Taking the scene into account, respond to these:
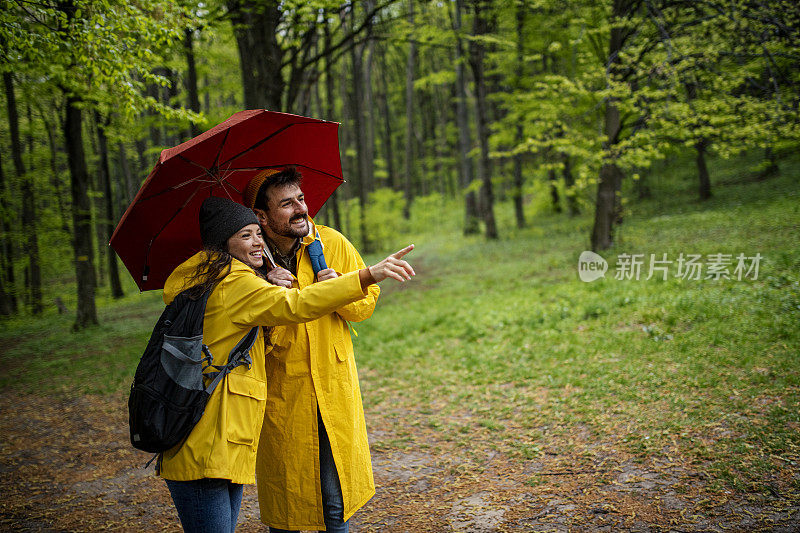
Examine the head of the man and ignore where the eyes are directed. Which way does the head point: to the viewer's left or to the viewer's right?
to the viewer's right

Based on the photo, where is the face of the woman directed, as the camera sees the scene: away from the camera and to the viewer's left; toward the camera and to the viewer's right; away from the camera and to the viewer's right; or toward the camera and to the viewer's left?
toward the camera and to the viewer's right

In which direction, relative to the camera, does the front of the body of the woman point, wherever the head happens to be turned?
to the viewer's right
